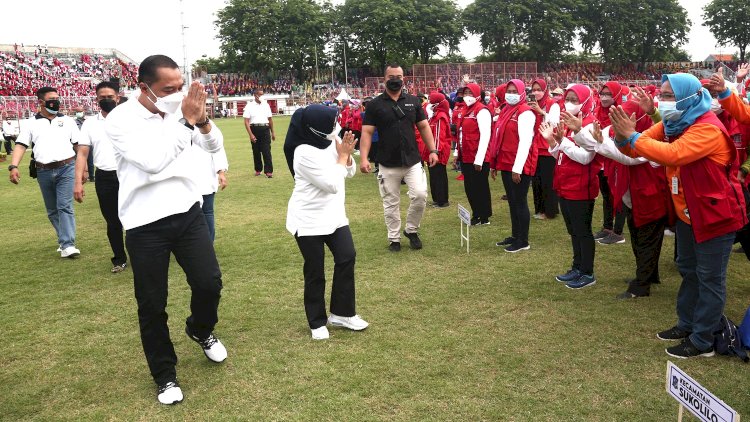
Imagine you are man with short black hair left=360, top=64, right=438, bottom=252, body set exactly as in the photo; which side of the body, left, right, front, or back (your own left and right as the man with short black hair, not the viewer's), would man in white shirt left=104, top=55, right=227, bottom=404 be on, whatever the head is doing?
front

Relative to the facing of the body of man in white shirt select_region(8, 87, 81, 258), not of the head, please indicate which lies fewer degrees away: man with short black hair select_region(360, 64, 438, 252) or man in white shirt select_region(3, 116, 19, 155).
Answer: the man with short black hair

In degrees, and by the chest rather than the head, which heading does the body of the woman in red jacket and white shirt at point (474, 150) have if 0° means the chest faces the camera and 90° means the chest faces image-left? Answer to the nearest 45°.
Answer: approximately 45°

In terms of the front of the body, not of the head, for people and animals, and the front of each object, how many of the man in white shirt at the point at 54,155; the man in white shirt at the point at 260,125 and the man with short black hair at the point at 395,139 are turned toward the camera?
3

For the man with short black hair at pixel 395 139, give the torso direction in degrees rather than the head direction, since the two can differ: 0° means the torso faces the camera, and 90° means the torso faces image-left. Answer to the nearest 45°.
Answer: approximately 0°

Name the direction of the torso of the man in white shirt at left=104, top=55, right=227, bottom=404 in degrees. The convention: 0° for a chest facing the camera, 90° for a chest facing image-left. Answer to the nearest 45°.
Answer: approximately 315°

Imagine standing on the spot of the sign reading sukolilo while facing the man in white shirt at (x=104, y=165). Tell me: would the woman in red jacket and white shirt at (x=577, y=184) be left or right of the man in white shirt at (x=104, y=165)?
right

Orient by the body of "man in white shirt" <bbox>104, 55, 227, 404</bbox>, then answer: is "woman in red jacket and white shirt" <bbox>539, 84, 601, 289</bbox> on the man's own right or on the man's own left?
on the man's own left

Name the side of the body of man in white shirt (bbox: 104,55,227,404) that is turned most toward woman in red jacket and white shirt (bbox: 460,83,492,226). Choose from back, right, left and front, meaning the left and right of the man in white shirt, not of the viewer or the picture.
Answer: left

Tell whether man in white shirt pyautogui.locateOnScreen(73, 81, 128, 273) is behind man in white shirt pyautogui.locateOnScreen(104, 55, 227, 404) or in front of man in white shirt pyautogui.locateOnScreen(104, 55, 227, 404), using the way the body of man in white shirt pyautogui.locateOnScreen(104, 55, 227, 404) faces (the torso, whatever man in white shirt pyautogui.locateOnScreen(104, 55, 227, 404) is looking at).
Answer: behind

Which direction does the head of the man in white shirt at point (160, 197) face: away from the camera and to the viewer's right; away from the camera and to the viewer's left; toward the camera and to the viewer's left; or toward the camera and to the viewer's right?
toward the camera and to the viewer's right
